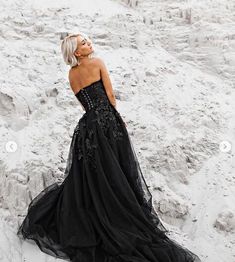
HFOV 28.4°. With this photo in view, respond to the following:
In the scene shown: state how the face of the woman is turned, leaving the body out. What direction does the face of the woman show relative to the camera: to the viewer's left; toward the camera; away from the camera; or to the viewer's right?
to the viewer's right

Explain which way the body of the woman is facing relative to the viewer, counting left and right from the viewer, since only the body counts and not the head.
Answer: facing away from the viewer and to the right of the viewer
